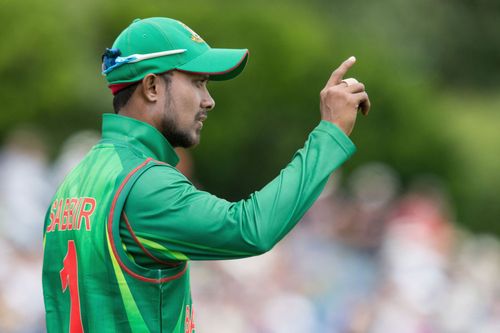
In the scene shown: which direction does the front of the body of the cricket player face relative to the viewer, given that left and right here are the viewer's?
facing away from the viewer and to the right of the viewer

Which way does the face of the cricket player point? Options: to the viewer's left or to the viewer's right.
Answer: to the viewer's right
